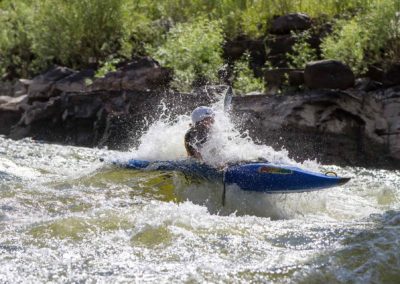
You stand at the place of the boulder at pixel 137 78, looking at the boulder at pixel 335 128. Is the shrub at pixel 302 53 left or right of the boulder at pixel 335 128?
left

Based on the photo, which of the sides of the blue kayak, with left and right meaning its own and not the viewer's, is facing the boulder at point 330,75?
left

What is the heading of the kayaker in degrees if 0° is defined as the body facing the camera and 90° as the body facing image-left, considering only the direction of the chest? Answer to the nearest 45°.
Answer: approximately 270°

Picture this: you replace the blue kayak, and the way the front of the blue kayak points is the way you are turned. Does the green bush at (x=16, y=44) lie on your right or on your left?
on your left

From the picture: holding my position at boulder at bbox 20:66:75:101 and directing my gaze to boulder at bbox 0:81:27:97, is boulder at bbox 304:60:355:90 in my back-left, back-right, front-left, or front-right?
back-right

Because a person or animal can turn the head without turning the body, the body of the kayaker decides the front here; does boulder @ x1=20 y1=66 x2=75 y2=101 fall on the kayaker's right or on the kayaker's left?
on the kayaker's left

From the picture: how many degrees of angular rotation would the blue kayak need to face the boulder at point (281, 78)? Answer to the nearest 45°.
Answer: approximately 90° to its left

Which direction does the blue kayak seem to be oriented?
to the viewer's right
